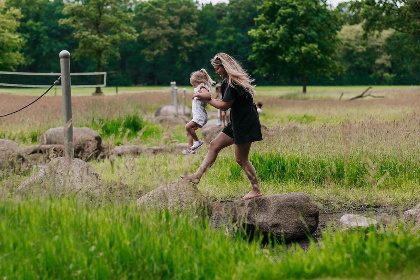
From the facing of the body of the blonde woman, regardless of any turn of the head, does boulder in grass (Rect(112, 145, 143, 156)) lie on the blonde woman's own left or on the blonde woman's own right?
on the blonde woman's own right

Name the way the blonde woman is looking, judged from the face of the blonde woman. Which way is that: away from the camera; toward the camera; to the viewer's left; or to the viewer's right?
to the viewer's left

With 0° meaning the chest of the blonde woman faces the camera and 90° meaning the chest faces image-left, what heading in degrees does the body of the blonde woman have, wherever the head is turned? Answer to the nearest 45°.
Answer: approximately 90°

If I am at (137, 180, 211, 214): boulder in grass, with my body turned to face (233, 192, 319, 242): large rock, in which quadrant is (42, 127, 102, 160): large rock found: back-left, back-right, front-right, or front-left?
back-left

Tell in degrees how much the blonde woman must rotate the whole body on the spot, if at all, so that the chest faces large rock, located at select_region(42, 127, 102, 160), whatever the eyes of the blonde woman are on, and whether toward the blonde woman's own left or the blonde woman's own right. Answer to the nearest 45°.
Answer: approximately 45° to the blonde woman's own right

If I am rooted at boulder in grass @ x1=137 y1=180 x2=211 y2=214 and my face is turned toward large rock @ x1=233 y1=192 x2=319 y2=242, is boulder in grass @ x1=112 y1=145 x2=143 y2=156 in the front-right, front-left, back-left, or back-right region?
back-left

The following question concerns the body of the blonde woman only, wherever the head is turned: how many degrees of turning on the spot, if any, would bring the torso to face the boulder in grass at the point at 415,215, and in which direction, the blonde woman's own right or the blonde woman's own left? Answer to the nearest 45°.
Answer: approximately 180°
